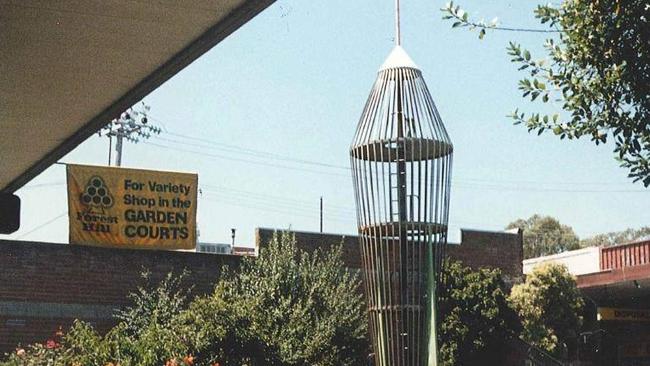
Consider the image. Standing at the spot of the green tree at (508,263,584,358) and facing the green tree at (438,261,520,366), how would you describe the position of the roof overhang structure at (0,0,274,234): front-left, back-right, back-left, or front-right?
front-left

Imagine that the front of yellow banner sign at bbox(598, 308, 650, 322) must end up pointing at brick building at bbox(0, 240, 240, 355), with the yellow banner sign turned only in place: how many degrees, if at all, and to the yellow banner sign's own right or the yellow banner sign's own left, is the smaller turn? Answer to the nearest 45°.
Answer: approximately 45° to the yellow banner sign's own right

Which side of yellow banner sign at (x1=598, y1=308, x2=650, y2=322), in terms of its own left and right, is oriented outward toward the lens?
front

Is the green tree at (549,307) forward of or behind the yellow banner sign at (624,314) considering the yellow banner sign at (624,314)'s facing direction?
forward

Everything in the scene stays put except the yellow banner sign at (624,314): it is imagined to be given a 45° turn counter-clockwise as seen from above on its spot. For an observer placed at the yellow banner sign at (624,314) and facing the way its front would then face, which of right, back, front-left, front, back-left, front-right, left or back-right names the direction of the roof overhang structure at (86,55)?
front-right

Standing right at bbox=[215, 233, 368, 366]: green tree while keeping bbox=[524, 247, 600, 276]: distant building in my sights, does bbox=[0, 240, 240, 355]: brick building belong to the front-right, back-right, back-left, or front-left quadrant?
back-left

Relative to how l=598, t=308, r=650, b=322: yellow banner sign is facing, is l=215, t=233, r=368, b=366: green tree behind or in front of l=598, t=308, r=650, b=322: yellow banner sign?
in front

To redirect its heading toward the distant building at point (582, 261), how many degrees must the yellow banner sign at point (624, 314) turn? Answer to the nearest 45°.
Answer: approximately 135° to its right

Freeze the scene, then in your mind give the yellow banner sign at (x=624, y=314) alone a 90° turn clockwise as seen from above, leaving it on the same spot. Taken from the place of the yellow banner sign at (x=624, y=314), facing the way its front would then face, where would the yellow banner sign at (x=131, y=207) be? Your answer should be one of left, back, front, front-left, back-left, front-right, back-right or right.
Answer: front-left
